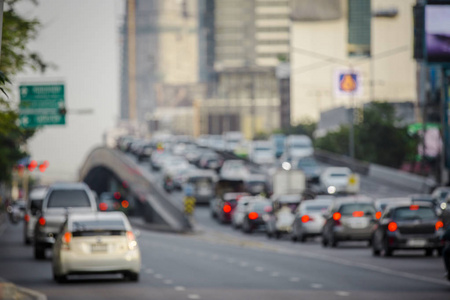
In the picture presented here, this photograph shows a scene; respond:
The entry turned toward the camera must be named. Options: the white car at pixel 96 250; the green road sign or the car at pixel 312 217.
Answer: the green road sign

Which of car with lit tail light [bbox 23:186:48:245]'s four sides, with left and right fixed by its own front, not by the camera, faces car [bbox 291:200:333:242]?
right

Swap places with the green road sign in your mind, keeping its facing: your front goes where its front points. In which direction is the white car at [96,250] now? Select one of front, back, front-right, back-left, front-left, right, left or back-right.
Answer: front

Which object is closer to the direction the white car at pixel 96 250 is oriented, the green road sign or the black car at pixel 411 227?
the green road sign

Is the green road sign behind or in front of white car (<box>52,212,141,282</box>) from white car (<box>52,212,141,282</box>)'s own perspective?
in front

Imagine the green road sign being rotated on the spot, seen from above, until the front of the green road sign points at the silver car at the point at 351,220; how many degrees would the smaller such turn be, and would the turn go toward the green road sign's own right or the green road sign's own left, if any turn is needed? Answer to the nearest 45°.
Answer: approximately 45° to the green road sign's own left

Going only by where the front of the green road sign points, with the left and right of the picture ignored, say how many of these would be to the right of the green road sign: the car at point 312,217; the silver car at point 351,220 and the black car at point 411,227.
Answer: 0

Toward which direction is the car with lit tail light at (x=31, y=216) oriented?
away from the camera

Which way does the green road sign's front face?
toward the camera

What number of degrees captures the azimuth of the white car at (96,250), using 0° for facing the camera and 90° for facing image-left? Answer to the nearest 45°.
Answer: approximately 180°

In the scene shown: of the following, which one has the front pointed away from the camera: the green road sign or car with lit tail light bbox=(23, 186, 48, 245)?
the car with lit tail light

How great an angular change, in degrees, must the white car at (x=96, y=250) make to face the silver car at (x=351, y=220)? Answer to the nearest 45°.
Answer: approximately 45° to its right

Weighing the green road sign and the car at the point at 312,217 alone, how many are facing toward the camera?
1

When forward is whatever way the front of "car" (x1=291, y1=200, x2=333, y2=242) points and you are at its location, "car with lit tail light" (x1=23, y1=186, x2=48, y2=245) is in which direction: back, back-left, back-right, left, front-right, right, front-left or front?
front-left

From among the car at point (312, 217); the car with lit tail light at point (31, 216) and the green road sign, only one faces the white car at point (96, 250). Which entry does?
the green road sign
